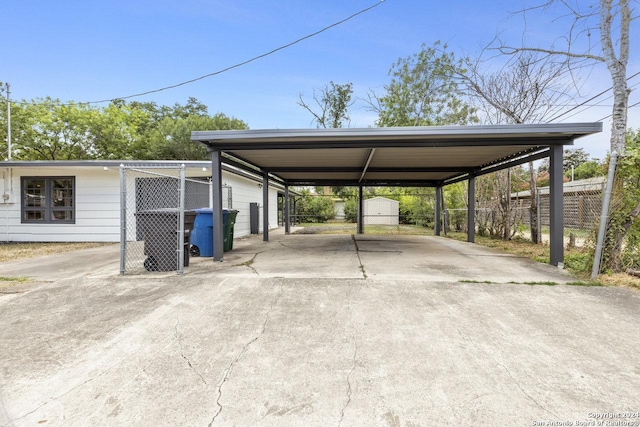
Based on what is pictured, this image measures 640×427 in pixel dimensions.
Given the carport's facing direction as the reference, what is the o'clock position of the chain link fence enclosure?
The chain link fence enclosure is roughly at 2 o'clock from the carport.

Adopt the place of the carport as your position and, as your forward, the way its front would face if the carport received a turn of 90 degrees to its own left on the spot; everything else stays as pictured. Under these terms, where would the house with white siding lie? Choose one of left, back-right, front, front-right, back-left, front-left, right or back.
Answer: back

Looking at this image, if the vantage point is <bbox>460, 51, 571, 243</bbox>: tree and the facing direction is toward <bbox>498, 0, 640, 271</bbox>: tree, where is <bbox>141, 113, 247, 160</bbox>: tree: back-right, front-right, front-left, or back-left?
back-right

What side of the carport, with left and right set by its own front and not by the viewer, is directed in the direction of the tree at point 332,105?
back

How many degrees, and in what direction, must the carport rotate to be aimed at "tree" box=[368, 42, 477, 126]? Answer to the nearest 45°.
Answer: approximately 180°

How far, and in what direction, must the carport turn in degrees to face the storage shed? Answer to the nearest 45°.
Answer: approximately 180°

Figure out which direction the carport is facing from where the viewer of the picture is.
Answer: facing the viewer

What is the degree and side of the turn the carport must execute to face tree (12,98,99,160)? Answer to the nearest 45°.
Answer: approximately 90° to its right

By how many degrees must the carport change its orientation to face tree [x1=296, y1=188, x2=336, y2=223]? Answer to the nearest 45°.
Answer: approximately 135° to its right

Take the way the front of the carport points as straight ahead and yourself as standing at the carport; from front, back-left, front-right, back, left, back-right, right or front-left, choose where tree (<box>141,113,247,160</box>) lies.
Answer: back-right

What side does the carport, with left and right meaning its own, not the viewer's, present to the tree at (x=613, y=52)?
left
